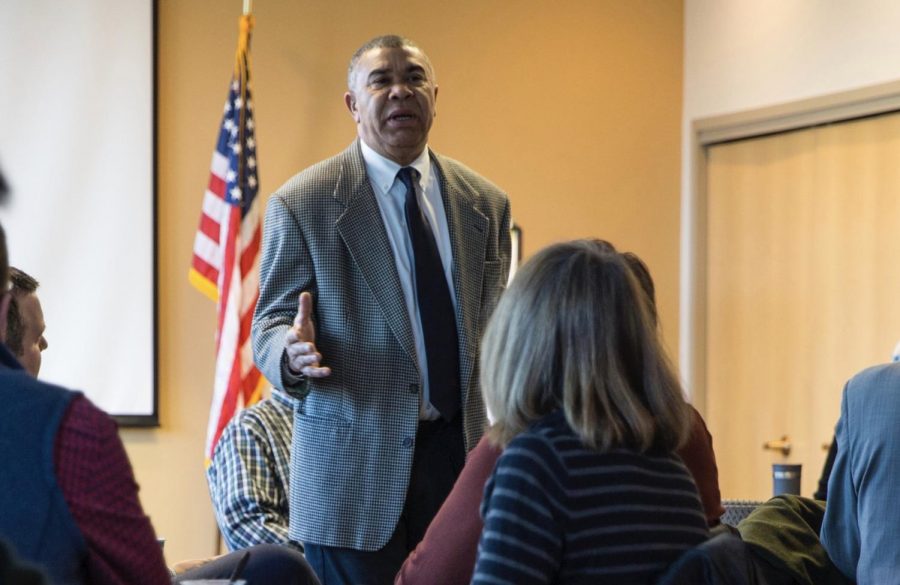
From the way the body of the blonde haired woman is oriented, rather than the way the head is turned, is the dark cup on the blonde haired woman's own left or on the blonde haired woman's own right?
on the blonde haired woman's own right

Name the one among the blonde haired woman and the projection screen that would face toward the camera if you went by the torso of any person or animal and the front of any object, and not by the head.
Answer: the projection screen

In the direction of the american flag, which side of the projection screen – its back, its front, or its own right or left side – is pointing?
left

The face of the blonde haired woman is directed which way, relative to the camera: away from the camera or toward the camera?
away from the camera

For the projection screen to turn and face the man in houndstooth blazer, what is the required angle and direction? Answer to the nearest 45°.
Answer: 0° — it already faces them

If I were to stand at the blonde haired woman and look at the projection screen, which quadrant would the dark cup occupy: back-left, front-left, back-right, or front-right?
front-right

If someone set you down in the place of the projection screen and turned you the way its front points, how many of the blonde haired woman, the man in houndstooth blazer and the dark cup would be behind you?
0

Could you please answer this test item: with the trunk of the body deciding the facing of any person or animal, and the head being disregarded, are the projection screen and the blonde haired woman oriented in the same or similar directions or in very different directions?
very different directions

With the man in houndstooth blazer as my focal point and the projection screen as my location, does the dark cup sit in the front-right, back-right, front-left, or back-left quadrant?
front-left

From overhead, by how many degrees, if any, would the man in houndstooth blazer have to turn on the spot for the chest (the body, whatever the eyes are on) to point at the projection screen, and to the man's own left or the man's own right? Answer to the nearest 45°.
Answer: approximately 180°

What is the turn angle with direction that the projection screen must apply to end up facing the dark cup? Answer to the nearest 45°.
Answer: approximately 45° to its left

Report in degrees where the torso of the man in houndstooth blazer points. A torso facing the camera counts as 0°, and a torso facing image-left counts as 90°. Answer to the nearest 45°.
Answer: approximately 315°

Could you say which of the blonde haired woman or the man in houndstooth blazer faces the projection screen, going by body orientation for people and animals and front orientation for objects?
the blonde haired woman

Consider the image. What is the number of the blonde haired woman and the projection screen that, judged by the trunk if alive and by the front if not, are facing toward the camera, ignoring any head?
1

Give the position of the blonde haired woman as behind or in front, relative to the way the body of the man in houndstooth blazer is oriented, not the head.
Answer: in front

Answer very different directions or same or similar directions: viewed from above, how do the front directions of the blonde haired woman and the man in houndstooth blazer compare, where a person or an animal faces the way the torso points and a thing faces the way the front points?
very different directions

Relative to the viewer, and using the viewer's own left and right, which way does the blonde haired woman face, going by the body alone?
facing away from the viewer and to the left of the viewer

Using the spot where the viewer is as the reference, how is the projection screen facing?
facing the viewer
